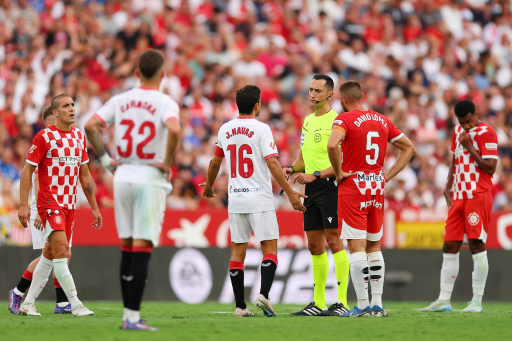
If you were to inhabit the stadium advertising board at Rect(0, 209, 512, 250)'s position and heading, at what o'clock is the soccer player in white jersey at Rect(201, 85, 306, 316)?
The soccer player in white jersey is roughly at 12 o'clock from the stadium advertising board.

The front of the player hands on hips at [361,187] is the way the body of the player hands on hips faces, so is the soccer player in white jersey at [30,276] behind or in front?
in front

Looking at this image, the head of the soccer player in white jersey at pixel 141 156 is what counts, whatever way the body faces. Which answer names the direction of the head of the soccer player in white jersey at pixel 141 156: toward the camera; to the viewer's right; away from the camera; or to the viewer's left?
away from the camera

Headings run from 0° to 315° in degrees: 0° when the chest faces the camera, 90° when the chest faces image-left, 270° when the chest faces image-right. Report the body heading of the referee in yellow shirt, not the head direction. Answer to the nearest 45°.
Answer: approximately 45°

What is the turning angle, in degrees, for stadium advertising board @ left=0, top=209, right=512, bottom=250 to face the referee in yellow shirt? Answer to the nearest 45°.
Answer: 0° — it already faces them

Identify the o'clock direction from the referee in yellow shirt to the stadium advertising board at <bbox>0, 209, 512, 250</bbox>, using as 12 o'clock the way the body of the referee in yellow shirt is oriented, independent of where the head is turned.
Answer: The stadium advertising board is roughly at 4 o'clock from the referee in yellow shirt.

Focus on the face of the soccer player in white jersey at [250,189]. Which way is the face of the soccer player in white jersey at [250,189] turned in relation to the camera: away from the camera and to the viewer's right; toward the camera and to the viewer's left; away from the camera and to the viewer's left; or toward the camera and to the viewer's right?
away from the camera and to the viewer's right
